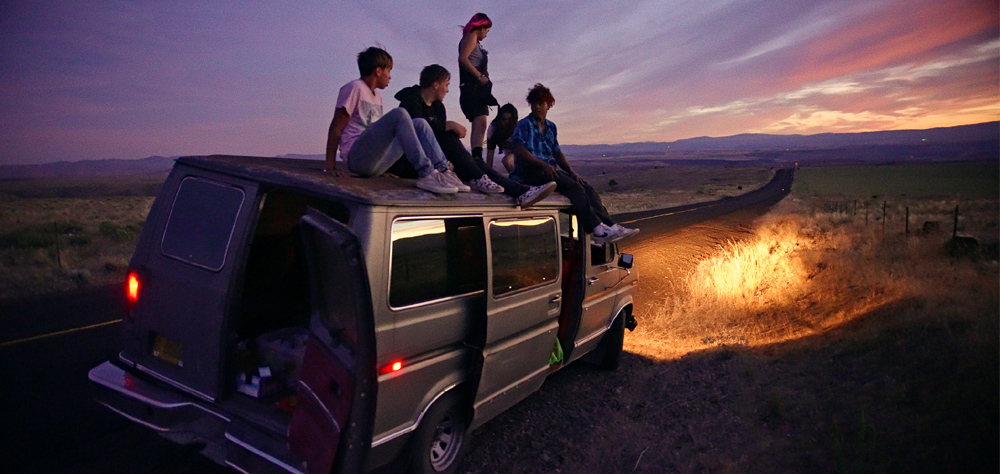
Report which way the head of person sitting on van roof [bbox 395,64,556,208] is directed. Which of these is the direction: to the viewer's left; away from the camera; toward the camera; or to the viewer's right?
to the viewer's right

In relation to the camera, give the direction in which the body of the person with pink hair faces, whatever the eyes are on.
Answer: to the viewer's right

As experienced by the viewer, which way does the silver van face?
facing away from the viewer and to the right of the viewer

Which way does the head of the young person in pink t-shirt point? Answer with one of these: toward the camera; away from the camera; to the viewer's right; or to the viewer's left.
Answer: to the viewer's right

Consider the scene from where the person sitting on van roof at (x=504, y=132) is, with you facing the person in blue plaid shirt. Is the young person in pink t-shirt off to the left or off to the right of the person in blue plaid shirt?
right
